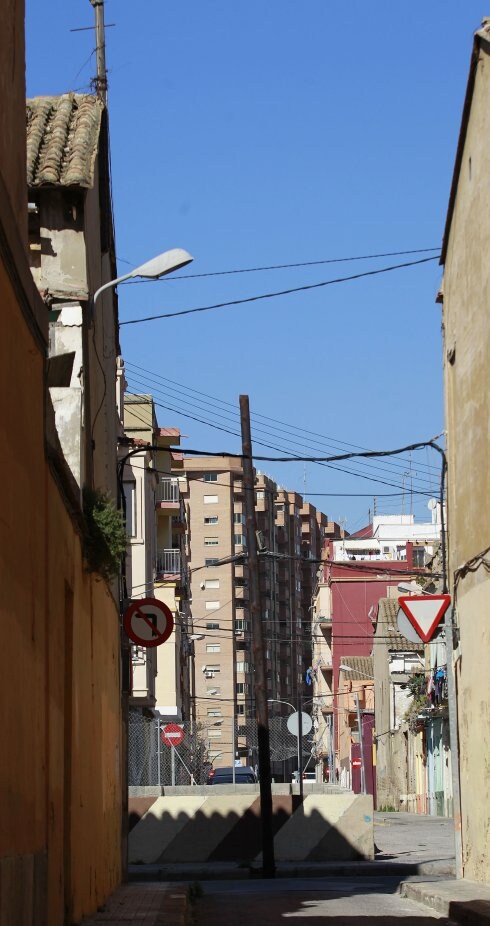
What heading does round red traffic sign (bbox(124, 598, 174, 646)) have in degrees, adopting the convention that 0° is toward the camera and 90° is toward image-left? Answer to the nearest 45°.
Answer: approximately 0°

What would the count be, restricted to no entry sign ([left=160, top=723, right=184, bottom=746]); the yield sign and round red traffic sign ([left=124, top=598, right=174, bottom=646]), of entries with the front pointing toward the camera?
3

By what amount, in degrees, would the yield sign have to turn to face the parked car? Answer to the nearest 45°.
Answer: approximately 180°

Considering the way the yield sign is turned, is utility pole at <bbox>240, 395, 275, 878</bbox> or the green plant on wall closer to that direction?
the green plant on wall

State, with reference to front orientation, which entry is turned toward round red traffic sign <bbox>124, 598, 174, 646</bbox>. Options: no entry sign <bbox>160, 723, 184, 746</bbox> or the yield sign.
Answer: the no entry sign

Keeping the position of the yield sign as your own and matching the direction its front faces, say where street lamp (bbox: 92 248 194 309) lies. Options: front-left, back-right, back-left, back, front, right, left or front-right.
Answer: front-right

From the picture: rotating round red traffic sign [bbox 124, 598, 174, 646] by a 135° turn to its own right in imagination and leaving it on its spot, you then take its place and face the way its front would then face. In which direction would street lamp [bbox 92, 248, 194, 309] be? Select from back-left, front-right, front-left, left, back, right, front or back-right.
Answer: back-left

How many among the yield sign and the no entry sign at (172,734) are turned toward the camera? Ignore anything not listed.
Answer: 2

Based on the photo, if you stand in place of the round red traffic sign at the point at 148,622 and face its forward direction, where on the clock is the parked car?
The parked car is roughly at 6 o'clock from the round red traffic sign.
